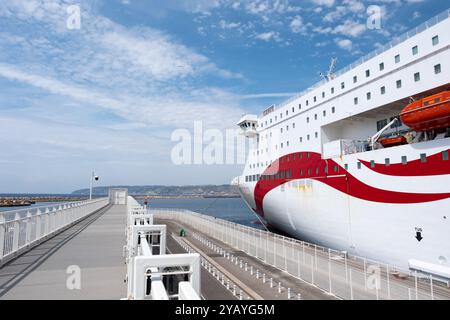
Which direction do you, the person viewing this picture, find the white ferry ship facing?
facing away from the viewer and to the left of the viewer

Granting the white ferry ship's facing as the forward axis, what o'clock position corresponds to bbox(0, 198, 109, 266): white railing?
The white railing is roughly at 9 o'clock from the white ferry ship.
